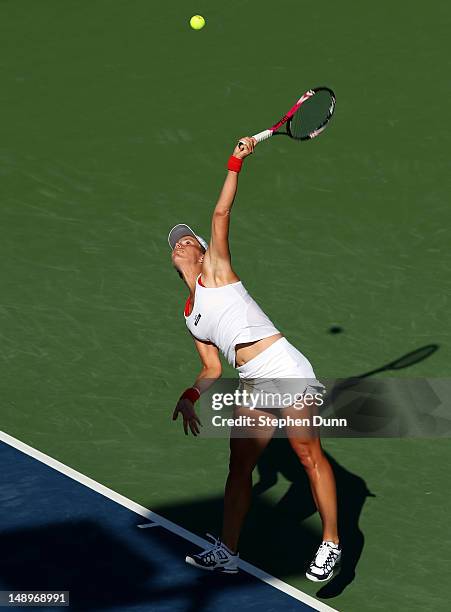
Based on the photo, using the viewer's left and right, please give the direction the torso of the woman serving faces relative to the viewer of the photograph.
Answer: facing the viewer and to the left of the viewer

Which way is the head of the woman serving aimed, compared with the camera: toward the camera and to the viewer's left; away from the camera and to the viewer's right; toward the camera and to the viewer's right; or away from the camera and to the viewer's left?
toward the camera and to the viewer's left
